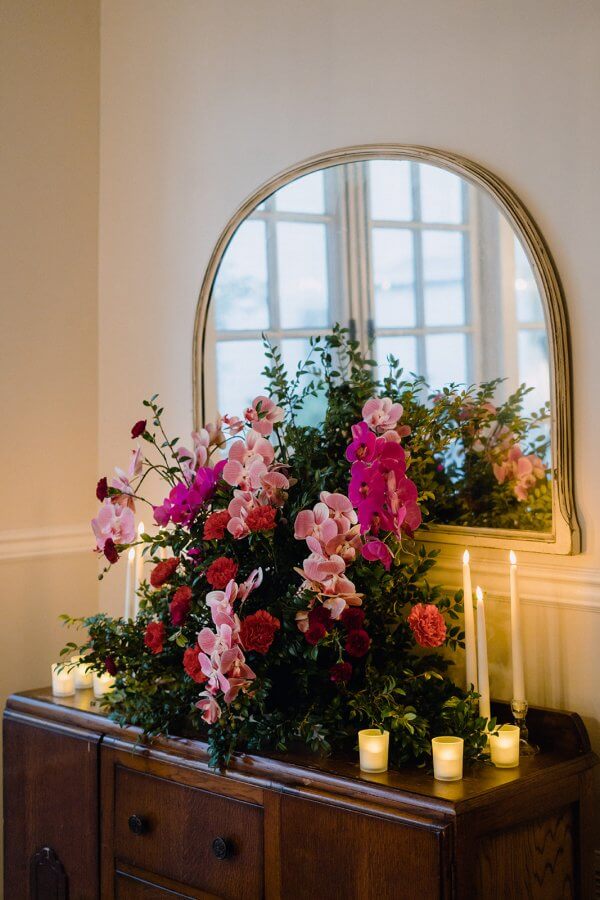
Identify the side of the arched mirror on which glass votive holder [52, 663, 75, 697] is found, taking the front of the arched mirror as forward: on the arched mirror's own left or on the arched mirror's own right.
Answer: on the arched mirror's own right

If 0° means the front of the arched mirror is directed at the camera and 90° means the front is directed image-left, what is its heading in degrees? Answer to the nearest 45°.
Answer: approximately 45°

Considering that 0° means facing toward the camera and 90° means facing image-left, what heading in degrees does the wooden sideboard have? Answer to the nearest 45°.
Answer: approximately 45°
